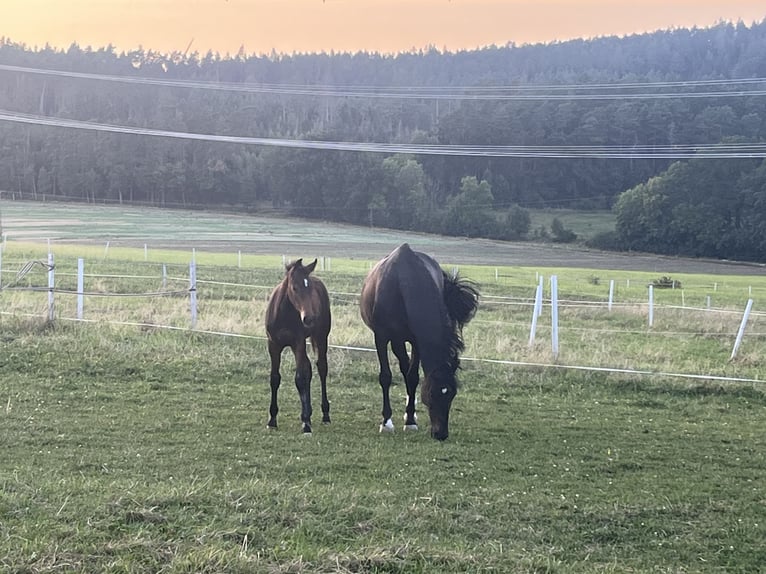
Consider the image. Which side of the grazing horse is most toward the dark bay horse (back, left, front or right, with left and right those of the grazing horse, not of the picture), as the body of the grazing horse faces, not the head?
right

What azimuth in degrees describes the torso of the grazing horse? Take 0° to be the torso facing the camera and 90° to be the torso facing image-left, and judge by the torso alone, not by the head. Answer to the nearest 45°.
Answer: approximately 0°
